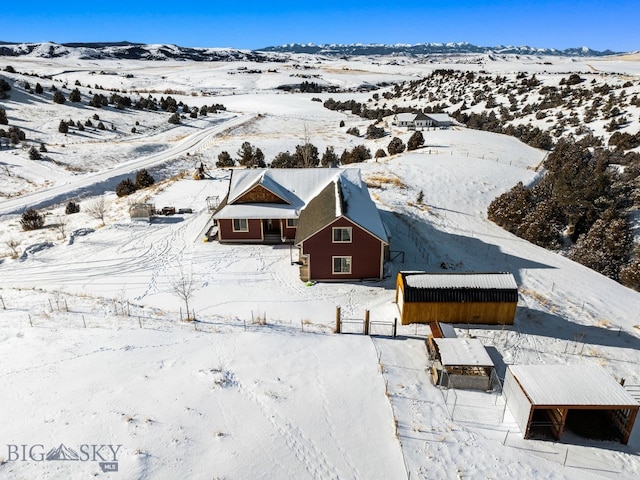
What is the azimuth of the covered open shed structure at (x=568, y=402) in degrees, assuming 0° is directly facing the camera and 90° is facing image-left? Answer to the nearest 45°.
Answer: approximately 0°

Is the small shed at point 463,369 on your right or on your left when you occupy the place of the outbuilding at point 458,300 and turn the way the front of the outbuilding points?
on your left

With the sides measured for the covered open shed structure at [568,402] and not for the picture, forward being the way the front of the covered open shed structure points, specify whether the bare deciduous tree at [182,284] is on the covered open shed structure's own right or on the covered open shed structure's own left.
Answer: on the covered open shed structure's own right

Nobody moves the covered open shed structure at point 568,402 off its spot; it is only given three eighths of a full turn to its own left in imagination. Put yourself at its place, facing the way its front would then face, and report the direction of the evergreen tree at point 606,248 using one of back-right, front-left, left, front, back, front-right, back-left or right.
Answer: front-left

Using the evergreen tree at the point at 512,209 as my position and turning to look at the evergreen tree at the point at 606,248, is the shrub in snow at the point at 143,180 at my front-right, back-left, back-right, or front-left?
back-right

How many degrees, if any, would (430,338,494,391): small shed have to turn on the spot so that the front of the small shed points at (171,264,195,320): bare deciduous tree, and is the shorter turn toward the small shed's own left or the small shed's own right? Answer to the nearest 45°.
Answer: approximately 90° to the small shed's own right

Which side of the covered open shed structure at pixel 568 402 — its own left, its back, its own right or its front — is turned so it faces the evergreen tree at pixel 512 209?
back

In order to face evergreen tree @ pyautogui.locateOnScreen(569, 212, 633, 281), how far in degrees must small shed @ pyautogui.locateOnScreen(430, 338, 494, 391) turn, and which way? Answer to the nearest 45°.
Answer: approximately 135° to its left

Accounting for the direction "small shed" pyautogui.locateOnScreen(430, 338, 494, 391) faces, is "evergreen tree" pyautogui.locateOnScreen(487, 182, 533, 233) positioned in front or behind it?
behind
